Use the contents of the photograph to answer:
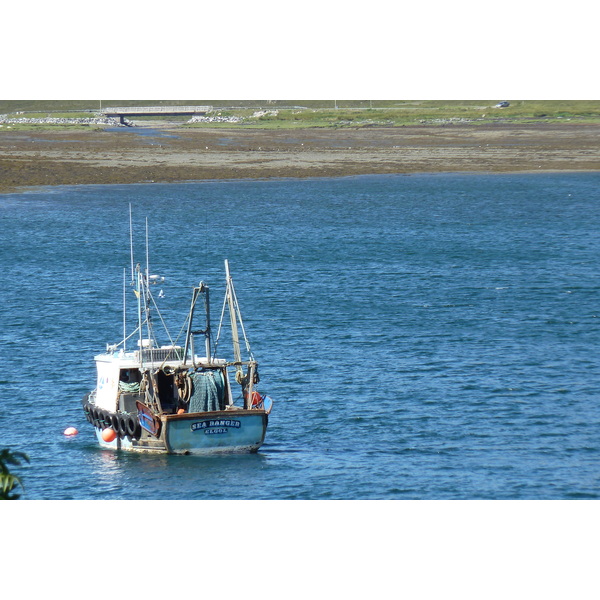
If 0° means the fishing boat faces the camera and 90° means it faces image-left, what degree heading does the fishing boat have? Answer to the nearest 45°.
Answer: approximately 135°
